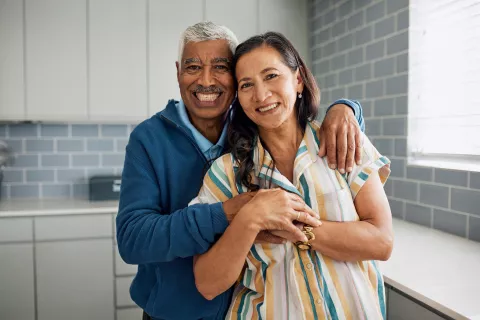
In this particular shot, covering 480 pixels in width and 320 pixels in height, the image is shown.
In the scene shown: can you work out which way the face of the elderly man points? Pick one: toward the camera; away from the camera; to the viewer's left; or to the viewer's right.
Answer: toward the camera

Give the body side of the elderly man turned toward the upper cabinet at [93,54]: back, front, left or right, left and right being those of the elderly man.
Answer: back

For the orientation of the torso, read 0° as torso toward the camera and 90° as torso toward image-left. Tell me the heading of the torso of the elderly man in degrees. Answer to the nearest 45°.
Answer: approximately 315°

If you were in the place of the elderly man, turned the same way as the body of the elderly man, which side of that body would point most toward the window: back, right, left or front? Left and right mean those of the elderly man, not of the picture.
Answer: left

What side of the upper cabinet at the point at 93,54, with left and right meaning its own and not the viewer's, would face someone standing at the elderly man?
front

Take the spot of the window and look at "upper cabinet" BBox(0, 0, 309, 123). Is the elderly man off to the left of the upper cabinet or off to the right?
left

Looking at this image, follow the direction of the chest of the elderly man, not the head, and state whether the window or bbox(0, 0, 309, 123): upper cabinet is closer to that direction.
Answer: the window

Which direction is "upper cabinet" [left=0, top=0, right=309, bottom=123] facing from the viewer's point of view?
toward the camera

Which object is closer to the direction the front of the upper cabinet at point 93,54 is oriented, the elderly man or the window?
the elderly man

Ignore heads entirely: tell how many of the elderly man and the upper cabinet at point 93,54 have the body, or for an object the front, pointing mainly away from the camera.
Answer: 0
